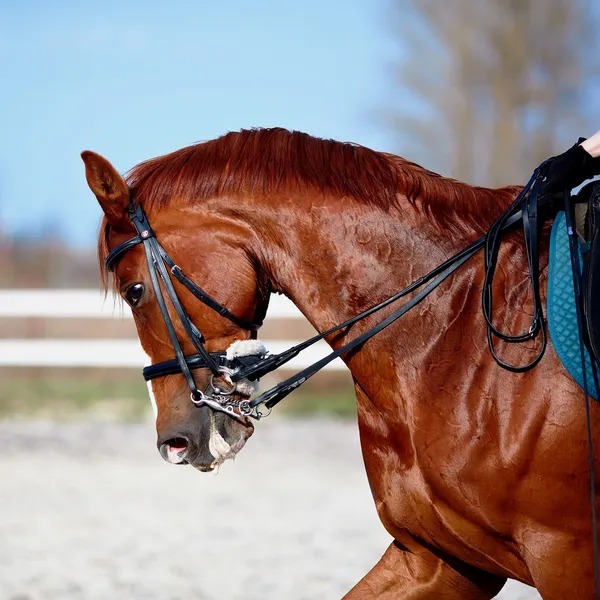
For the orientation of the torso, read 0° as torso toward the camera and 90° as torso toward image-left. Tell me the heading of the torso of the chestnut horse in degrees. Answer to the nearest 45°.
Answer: approximately 90°

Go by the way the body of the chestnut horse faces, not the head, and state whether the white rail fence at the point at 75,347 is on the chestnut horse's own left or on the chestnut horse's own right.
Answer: on the chestnut horse's own right
